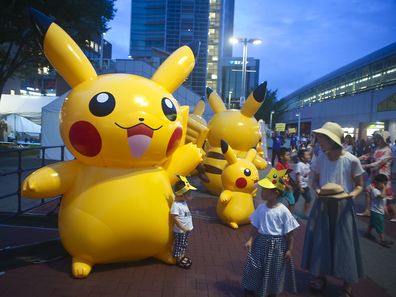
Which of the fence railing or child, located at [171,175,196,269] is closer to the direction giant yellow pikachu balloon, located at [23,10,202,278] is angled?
the child

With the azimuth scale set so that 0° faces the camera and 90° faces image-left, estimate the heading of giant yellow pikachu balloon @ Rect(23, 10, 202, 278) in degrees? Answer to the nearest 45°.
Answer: approximately 315°

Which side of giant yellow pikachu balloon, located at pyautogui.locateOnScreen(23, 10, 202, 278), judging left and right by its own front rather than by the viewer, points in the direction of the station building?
left

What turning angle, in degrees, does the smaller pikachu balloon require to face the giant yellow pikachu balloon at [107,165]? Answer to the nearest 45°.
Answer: approximately 90° to its right

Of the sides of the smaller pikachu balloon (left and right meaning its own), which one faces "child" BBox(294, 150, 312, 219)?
left

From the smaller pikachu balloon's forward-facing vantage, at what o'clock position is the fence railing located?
The fence railing is roughly at 4 o'clock from the smaller pikachu balloon.

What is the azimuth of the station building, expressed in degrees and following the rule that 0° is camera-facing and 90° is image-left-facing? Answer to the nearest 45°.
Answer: approximately 45°

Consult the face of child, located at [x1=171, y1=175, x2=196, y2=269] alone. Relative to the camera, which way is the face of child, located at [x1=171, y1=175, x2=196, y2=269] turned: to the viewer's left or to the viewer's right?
to the viewer's right

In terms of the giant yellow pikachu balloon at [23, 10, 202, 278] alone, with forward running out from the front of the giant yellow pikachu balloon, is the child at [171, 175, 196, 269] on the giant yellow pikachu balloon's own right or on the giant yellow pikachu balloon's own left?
on the giant yellow pikachu balloon's own left
